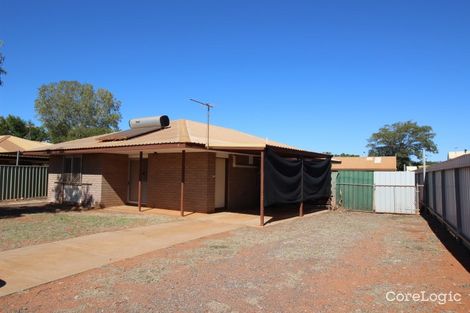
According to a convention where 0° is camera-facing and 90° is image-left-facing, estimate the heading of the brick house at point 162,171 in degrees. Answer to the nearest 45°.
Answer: approximately 45°

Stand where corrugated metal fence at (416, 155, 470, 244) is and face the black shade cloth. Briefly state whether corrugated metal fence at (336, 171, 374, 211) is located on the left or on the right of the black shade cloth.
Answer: right

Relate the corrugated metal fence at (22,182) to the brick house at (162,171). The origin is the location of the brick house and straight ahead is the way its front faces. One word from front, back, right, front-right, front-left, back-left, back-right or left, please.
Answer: right

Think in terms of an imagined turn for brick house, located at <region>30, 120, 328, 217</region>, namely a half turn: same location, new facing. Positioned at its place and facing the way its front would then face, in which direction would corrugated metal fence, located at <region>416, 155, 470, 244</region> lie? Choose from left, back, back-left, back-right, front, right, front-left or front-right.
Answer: right

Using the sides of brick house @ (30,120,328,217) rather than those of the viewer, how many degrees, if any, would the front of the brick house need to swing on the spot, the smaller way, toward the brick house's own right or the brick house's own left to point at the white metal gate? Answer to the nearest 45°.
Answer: approximately 135° to the brick house's own left

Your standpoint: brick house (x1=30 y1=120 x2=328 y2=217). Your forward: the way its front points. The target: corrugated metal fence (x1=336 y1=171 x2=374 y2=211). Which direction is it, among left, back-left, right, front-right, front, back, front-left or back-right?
back-left
